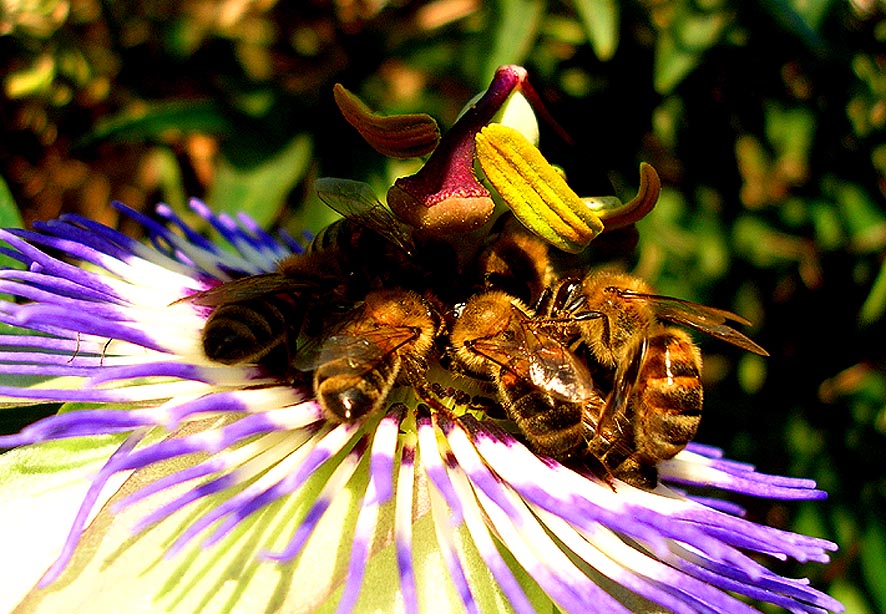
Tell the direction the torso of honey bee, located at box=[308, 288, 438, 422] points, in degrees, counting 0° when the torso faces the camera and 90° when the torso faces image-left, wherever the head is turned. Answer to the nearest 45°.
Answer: approximately 225°

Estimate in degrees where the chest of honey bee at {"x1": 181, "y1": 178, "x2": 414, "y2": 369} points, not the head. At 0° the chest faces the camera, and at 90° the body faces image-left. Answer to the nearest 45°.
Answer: approximately 225°

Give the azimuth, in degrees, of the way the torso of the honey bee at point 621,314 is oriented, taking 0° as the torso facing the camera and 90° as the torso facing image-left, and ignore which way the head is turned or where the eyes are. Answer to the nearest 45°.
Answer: approximately 90°

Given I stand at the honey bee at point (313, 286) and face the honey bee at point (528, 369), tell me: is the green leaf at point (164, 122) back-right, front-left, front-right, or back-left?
back-left

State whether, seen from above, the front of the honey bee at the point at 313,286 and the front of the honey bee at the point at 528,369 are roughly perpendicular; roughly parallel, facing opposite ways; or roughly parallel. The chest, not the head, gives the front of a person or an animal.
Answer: roughly perpendicular

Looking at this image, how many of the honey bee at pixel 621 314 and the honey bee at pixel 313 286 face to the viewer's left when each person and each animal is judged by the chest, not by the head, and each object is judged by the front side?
1
